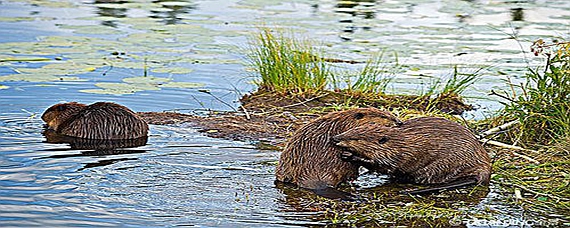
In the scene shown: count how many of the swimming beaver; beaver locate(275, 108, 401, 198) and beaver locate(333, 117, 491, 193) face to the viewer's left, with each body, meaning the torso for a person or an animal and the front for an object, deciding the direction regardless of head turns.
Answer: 2

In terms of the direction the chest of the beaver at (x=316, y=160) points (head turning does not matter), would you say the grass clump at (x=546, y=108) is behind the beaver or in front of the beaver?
in front

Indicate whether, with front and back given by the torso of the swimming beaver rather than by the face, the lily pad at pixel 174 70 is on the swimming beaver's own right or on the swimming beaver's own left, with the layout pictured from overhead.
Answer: on the swimming beaver's own right

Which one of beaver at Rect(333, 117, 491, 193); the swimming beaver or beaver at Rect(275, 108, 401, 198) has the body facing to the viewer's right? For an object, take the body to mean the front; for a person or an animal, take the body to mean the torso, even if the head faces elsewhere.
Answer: beaver at Rect(275, 108, 401, 198)

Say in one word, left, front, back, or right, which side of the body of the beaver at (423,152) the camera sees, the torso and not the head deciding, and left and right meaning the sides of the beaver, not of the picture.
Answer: left

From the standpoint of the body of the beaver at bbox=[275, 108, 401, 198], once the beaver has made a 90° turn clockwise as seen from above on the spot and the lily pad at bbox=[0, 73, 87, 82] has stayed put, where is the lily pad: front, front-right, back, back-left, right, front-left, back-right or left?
back-right

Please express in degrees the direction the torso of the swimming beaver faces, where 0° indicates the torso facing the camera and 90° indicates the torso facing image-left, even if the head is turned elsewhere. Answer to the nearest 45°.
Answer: approximately 90°

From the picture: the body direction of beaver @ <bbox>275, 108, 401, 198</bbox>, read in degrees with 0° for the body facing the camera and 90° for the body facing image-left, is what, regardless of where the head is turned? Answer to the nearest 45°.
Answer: approximately 270°

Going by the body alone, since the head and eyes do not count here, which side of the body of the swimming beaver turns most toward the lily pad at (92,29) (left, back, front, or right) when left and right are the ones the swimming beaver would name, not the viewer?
right

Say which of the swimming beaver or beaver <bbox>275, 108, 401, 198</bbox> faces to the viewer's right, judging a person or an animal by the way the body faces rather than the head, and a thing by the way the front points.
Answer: the beaver

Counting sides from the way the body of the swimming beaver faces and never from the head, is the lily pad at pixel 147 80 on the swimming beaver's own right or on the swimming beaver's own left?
on the swimming beaver's own right
